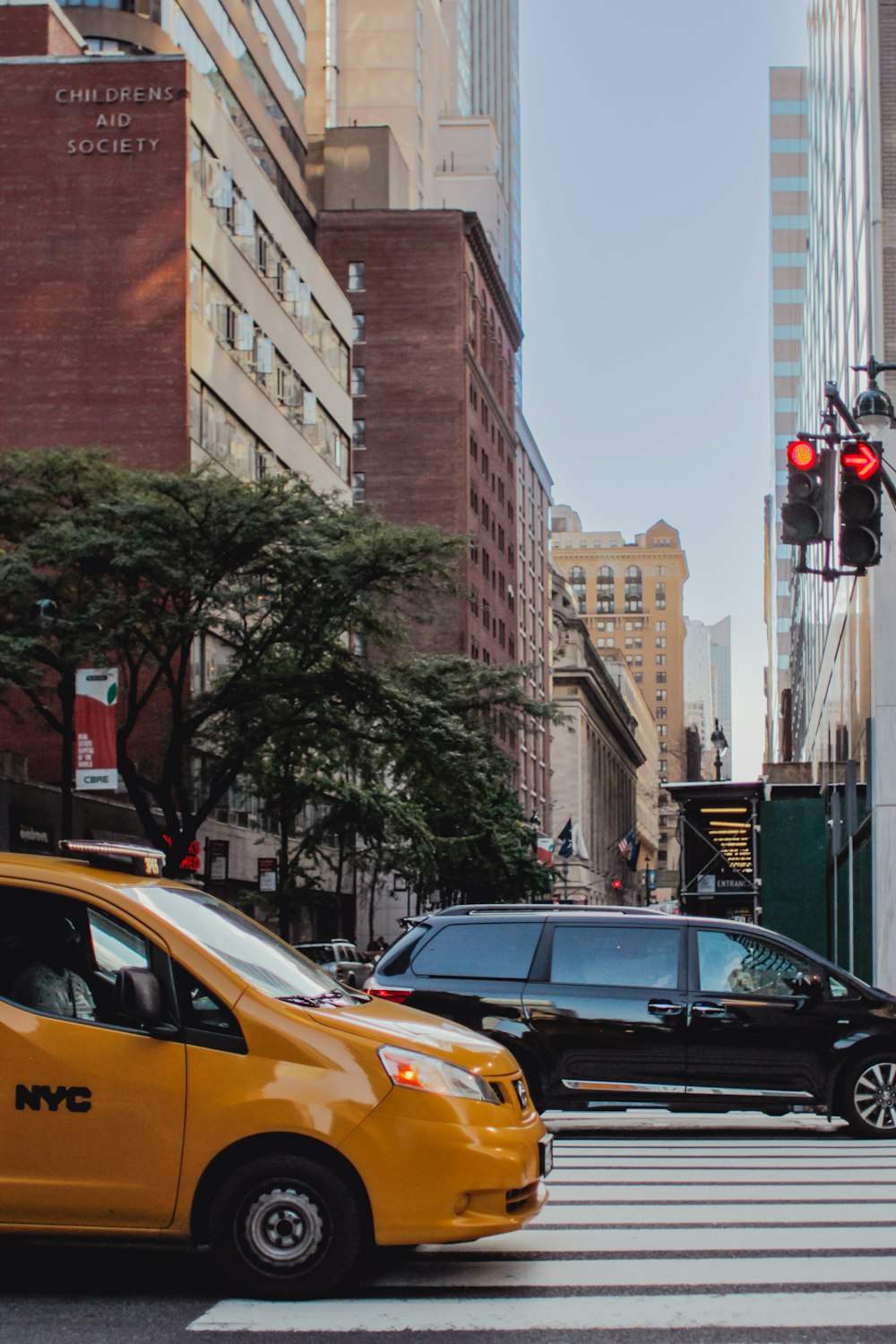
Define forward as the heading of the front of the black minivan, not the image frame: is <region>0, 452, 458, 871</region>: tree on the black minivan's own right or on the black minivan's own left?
on the black minivan's own left

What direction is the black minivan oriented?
to the viewer's right

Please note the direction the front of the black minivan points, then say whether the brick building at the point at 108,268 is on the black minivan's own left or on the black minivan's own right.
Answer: on the black minivan's own left

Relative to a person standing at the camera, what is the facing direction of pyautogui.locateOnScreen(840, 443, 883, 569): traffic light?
facing the viewer

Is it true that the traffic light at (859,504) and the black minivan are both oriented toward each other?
no

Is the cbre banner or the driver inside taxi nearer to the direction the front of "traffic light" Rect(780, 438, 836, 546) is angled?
the driver inside taxi

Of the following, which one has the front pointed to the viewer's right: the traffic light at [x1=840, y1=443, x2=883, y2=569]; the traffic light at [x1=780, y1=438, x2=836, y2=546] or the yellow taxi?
the yellow taxi

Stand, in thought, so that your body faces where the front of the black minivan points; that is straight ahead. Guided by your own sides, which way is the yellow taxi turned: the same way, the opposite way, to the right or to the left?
the same way

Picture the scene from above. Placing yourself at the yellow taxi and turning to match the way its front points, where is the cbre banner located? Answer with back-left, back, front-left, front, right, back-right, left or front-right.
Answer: left

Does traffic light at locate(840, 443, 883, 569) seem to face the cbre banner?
no

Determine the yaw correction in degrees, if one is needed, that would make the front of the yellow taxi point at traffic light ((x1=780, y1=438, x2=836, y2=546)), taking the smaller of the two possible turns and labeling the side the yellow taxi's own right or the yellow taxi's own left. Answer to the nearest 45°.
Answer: approximately 45° to the yellow taxi's own left

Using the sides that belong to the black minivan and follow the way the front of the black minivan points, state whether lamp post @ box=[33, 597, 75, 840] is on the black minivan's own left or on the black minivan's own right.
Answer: on the black minivan's own left

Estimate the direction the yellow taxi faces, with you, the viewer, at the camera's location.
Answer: facing to the right of the viewer
